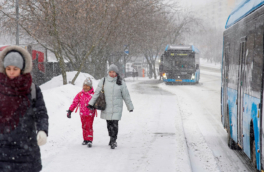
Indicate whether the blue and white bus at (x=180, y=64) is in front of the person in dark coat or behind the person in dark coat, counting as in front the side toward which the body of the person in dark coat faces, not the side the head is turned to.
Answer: behind

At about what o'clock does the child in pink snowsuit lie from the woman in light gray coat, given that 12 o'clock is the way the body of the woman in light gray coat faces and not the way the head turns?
The child in pink snowsuit is roughly at 4 o'clock from the woman in light gray coat.

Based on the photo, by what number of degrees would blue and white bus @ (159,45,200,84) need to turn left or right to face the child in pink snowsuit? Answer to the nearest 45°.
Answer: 0° — it already faces them

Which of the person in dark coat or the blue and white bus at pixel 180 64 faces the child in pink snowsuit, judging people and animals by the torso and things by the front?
the blue and white bus

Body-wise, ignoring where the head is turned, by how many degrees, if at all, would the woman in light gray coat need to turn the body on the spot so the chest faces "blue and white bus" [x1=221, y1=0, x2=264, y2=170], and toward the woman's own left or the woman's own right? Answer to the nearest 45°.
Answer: approximately 45° to the woman's own left

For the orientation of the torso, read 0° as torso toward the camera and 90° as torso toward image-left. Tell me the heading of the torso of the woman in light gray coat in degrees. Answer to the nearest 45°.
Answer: approximately 0°

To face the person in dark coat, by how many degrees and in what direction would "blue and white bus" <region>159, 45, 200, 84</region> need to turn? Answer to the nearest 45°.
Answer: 0° — it already faces them

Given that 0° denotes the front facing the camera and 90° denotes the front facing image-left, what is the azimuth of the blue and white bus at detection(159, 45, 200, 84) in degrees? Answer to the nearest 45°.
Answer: approximately 0°
